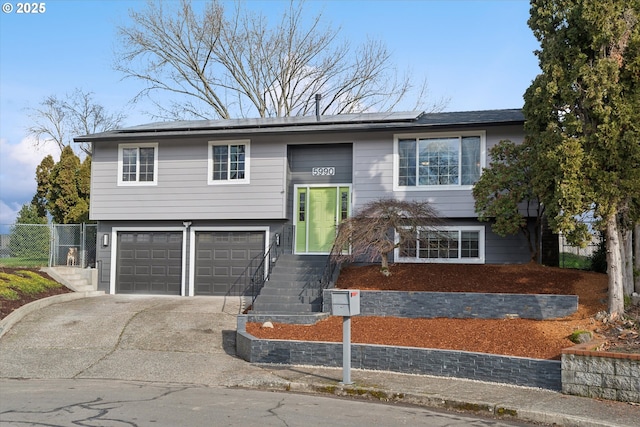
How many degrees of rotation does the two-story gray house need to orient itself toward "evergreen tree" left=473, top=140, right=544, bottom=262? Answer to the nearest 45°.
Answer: approximately 45° to its left

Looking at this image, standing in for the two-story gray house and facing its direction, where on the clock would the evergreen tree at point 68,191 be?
The evergreen tree is roughly at 4 o'clock from the two-story gray house.

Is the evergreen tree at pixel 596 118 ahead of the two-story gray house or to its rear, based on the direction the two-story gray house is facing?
ahead

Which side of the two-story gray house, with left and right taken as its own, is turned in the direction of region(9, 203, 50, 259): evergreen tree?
right

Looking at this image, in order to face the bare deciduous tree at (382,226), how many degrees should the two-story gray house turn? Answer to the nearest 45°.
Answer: approximately 45° to its left

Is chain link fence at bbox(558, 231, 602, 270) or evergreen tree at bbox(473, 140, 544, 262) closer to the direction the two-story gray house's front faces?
the evergreen tree

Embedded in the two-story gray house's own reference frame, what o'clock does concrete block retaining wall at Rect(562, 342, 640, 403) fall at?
The concrete block retaining wall is roughly at 11 o'clock from the two-story gray house.

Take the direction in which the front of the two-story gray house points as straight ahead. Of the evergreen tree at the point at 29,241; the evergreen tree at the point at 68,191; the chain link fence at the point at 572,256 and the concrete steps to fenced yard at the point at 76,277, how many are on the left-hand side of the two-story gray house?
1

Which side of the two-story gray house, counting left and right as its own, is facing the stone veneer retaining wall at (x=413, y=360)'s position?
front

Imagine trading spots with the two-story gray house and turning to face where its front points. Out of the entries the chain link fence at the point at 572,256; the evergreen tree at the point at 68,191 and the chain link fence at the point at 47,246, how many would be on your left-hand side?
1

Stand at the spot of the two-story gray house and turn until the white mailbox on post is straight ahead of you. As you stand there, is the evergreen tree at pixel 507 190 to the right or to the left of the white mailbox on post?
left

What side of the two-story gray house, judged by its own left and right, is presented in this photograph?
front
